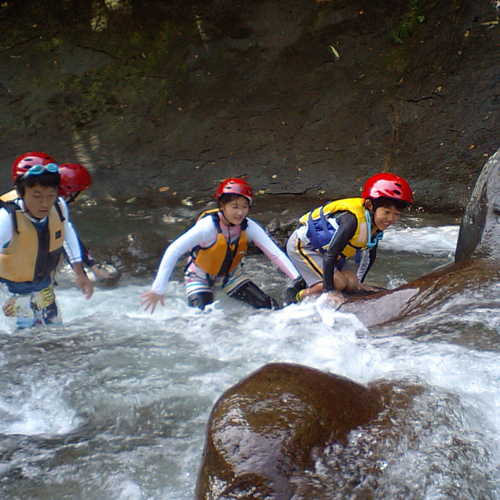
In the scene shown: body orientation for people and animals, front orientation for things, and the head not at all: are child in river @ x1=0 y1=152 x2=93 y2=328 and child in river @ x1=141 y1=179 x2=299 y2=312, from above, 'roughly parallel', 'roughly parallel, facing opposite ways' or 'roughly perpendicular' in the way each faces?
roughly parallel

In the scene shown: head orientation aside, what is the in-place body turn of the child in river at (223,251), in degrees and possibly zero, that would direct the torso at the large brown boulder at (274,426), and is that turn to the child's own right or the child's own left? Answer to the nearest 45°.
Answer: approximately 45° to the child's own right

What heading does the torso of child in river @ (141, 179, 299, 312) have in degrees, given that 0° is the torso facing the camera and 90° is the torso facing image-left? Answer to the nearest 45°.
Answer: approximately 315°

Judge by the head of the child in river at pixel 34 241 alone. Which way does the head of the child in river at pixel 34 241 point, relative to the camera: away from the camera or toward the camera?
toward the camera

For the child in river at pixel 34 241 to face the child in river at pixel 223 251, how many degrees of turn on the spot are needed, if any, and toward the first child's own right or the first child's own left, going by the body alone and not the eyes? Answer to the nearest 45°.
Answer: approximately 45° to the first child's own left

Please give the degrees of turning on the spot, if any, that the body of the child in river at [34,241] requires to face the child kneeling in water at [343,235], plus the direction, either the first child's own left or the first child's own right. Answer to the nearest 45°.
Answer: approximately 45° to the first child's own left

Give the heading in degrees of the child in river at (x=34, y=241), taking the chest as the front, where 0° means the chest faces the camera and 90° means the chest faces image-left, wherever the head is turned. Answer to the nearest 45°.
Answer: approximately 315°

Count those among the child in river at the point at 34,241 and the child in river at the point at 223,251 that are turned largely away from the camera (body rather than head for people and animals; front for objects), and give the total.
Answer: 0

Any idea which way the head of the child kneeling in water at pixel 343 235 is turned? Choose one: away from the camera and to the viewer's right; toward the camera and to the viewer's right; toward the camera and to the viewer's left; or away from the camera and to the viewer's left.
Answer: toward the camera and to the viewer's right
